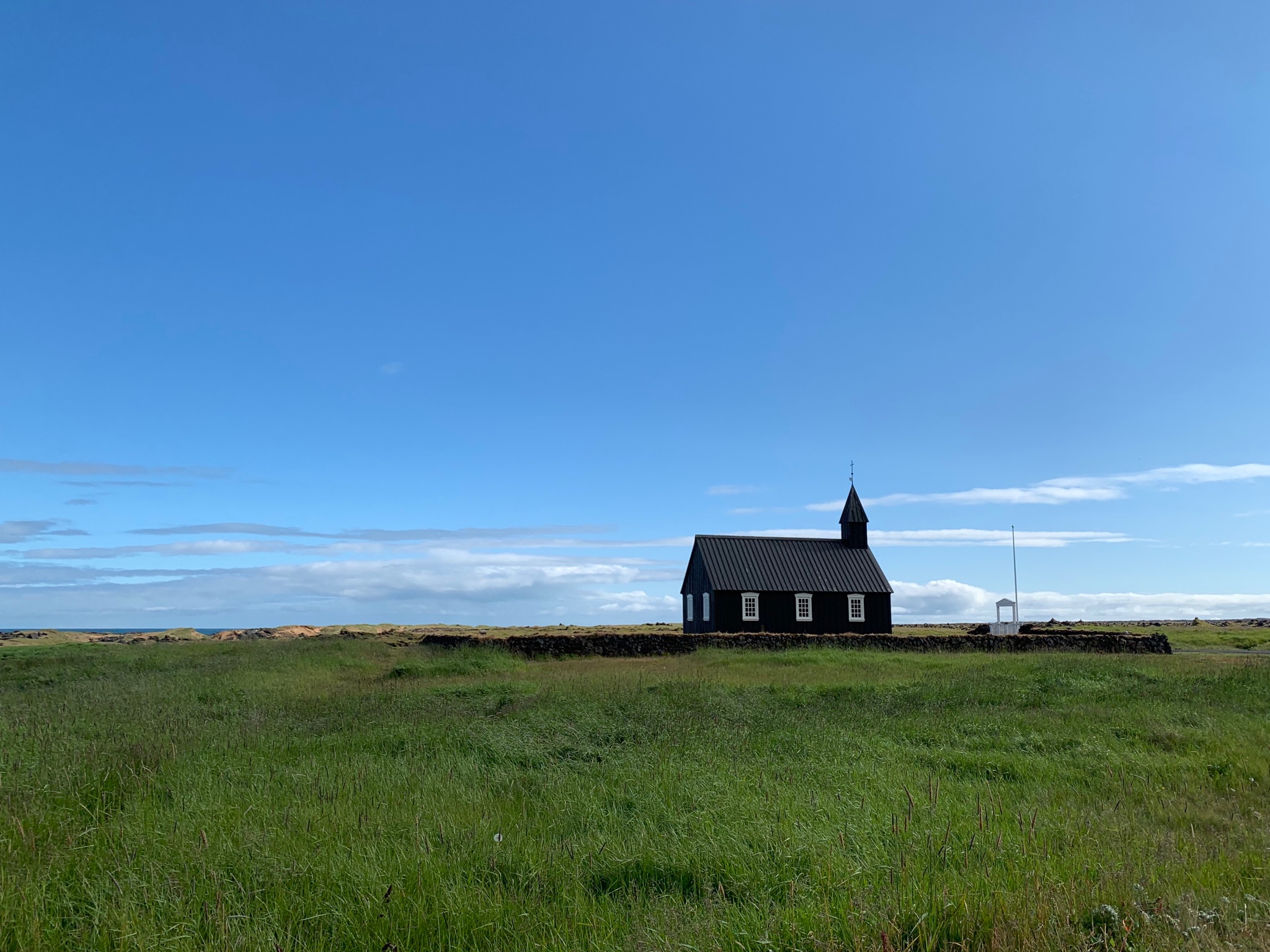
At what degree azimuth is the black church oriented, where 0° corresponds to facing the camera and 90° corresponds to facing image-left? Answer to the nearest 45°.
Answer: approximately 270°
